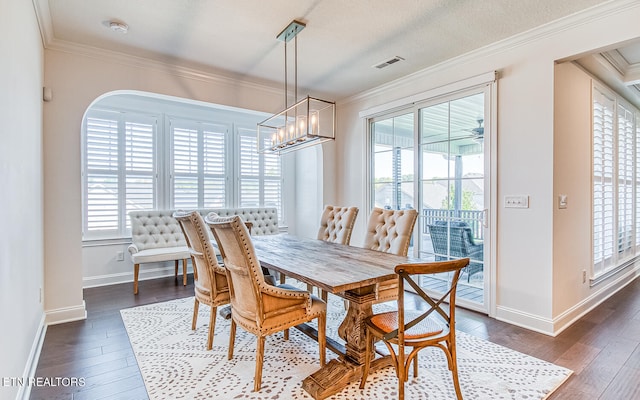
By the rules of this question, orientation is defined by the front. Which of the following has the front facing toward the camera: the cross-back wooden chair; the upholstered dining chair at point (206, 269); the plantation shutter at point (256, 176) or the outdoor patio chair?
the plantation shutter

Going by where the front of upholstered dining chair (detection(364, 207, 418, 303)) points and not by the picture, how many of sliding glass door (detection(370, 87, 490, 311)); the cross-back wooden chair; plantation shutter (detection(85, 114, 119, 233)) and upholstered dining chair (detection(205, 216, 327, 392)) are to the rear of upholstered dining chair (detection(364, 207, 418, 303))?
1

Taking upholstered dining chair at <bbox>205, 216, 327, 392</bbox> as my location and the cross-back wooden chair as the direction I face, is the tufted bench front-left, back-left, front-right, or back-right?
back-left

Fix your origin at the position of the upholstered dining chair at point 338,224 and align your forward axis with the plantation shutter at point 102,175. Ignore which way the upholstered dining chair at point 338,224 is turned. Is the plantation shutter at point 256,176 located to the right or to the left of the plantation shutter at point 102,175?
right

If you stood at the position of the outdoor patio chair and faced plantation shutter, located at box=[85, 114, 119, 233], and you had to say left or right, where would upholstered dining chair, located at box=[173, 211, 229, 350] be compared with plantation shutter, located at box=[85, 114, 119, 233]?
left

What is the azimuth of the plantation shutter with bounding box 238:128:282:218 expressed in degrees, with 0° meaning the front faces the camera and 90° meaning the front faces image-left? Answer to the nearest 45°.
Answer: approximately 0°

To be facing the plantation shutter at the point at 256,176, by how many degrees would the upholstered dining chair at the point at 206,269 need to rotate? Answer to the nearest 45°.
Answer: approximately 45° to its left

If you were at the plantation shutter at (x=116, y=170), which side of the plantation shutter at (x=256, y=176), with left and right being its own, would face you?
right
